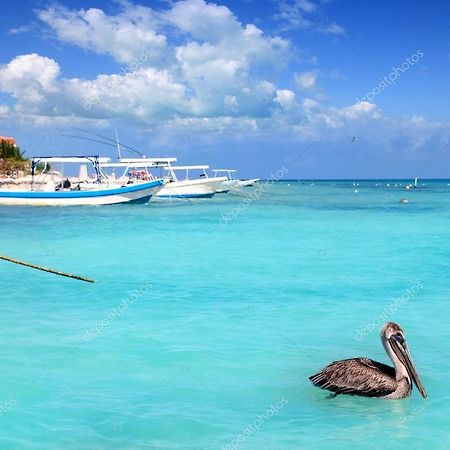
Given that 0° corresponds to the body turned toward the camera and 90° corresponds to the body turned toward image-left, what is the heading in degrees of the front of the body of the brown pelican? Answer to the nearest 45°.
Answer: approximately 270°

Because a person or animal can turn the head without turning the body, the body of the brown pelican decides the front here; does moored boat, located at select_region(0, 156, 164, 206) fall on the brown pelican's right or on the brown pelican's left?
on the brown pelican's left

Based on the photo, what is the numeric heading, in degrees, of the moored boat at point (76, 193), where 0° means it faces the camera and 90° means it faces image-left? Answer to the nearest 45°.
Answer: approximately 270°

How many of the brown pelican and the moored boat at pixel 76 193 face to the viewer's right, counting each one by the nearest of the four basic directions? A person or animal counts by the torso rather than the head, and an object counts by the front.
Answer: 2

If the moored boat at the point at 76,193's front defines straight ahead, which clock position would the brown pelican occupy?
The brown pelican is roughly at 3 o'clock from the moored boat.
